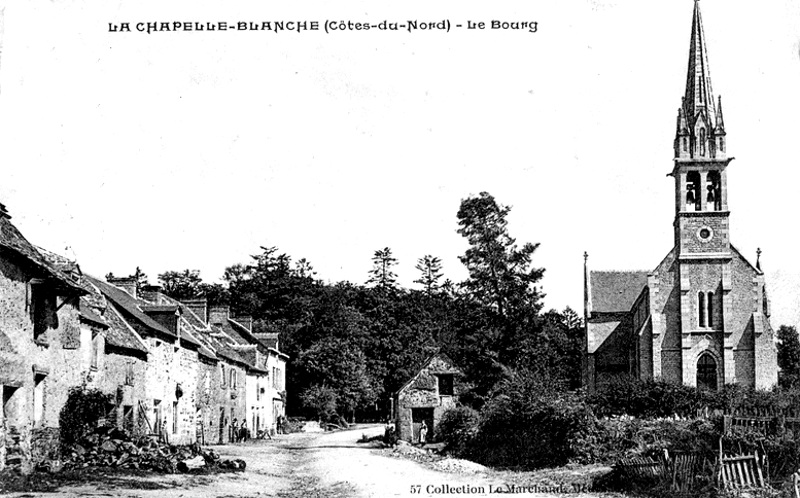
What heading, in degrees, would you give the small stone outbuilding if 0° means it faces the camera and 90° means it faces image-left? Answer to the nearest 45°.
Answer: approximately 0°

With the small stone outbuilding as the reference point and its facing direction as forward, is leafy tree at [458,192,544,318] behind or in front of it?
behind

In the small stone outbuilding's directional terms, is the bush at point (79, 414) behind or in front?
in front

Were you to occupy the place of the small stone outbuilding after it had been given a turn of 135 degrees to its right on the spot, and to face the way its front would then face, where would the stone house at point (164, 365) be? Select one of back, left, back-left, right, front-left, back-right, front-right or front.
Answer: left

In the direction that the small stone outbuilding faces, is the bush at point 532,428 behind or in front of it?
in front

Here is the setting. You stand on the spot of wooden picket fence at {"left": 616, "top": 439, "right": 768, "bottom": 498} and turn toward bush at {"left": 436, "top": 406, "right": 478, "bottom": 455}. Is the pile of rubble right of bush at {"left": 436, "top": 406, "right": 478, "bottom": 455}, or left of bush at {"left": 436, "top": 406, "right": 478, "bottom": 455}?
left

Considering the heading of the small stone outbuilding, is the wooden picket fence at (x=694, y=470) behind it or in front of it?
in front

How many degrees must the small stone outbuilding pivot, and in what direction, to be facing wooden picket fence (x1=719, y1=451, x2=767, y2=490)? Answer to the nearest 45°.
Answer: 0° — it already faces it

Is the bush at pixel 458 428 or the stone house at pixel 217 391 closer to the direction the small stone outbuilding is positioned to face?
the bush
